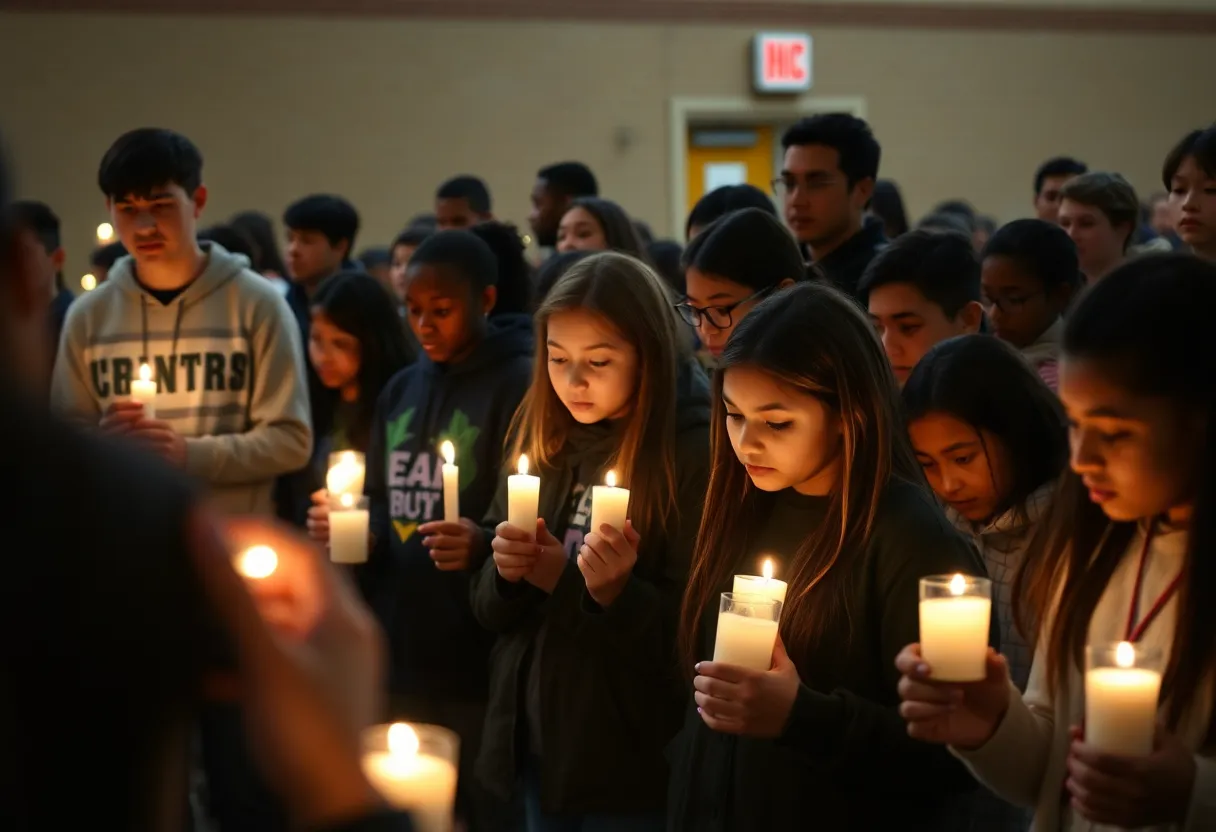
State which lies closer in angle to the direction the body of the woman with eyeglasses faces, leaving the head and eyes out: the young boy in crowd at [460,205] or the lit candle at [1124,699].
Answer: the lit candle

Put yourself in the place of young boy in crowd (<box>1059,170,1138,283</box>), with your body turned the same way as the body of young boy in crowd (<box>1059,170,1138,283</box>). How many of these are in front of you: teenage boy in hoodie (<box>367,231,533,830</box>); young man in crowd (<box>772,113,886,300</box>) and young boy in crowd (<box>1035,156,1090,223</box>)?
2

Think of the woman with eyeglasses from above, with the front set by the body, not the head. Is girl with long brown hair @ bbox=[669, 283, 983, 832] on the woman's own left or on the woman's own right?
on the woman's own left

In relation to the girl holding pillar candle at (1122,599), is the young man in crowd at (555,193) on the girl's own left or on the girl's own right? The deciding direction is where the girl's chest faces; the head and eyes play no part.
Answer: on the girl's own right

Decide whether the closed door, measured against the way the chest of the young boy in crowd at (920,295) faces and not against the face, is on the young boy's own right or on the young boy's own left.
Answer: on the young boy's own right

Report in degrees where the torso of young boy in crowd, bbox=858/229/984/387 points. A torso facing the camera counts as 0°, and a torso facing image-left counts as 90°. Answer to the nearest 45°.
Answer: approximately 45°

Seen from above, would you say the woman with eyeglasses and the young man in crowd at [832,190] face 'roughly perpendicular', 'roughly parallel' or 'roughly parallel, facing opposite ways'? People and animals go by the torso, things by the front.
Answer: roughly parallel

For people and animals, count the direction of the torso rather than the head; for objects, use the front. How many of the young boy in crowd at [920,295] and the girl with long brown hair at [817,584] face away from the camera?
0

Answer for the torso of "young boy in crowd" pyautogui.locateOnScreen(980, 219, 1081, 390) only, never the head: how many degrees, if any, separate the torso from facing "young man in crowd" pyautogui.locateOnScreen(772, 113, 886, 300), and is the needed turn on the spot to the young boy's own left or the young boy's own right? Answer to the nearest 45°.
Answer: approximately 90° to the young boy's own right

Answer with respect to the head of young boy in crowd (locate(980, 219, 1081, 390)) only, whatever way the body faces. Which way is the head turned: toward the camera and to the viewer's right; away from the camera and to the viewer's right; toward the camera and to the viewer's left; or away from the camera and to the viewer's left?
toward the camera and to the viewer's left

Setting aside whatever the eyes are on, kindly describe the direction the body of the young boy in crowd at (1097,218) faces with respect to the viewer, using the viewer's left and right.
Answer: facing the viewer and to the left of the viewer

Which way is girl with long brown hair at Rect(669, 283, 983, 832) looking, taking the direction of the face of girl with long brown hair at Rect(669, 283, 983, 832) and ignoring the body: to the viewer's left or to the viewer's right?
to the viewer's left

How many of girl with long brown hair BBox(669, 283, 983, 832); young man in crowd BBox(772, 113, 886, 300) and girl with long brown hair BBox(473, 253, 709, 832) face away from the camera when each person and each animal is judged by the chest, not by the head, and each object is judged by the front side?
0

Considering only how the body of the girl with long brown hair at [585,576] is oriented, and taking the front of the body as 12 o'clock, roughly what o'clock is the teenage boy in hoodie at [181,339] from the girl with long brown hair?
The teenage boy in hoodie is roughly at 3 o'clock from the girl with long brown hair.

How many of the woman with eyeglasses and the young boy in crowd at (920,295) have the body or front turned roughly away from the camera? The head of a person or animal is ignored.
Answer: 0
